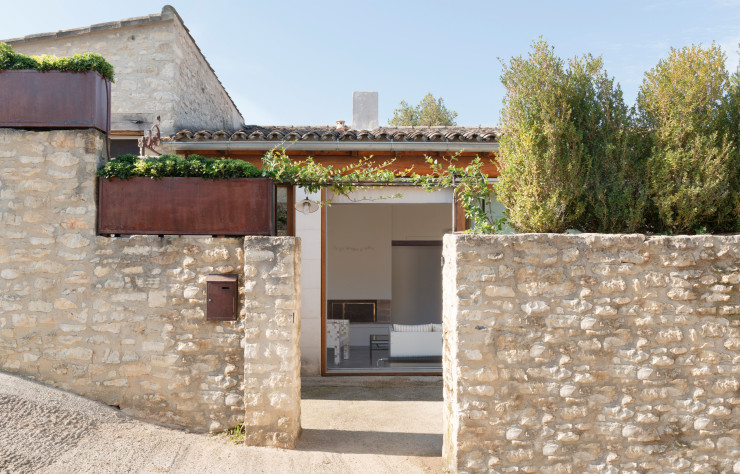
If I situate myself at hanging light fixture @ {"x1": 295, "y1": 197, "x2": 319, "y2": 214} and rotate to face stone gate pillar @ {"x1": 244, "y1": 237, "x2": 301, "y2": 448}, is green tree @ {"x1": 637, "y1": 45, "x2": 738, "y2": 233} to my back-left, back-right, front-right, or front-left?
front-left

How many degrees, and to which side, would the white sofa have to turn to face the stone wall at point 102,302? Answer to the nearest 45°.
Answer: approximately 135° to its left

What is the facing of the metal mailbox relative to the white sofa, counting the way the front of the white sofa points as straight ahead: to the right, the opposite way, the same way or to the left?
the opposite way

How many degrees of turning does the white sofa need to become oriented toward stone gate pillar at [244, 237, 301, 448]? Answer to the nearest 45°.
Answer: approximately 180°

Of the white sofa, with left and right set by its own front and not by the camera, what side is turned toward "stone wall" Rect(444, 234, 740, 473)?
back

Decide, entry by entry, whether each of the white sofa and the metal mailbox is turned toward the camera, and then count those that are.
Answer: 1

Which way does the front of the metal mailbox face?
toward the camera

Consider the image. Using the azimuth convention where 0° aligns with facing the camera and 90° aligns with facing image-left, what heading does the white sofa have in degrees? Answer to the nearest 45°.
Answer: approximately 180°

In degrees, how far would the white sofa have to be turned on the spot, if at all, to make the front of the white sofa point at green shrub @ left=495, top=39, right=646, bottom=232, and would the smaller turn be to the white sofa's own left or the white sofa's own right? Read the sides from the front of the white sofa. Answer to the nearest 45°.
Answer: approximately 180°

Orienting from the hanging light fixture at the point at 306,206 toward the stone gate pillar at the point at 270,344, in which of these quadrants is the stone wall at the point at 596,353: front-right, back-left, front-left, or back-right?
front-left

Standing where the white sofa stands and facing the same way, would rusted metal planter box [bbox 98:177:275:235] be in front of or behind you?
behind

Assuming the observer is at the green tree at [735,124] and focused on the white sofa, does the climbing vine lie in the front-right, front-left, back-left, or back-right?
front-left
